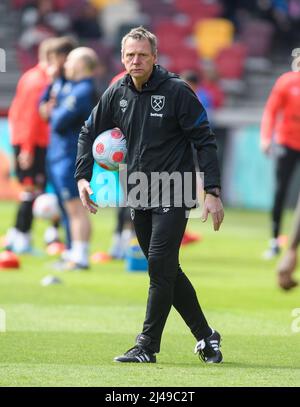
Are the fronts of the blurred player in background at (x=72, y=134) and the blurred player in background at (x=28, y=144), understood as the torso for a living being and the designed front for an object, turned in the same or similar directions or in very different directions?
very different directions

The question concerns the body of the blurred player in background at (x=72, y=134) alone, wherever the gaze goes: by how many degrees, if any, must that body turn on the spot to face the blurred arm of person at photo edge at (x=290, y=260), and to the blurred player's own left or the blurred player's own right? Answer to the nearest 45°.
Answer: approximately 90° to the blurred player's own left

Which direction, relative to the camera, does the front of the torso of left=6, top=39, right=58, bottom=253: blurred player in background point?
to the viewer's right

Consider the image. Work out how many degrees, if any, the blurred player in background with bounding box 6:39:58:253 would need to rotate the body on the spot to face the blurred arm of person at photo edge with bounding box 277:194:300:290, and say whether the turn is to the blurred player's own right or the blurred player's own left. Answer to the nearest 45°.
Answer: approximately 90° to the blurred player's own right

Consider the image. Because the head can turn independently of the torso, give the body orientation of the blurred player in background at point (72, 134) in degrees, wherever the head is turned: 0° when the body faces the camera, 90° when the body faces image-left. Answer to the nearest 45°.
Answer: approximately 90°

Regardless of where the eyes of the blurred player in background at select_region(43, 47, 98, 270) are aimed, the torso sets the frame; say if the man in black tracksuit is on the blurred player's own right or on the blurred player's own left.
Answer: on the blurred player's own left

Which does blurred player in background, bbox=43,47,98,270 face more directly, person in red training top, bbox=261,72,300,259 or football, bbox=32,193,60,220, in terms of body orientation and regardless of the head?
the football

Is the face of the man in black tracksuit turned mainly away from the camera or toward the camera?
toward the camera
